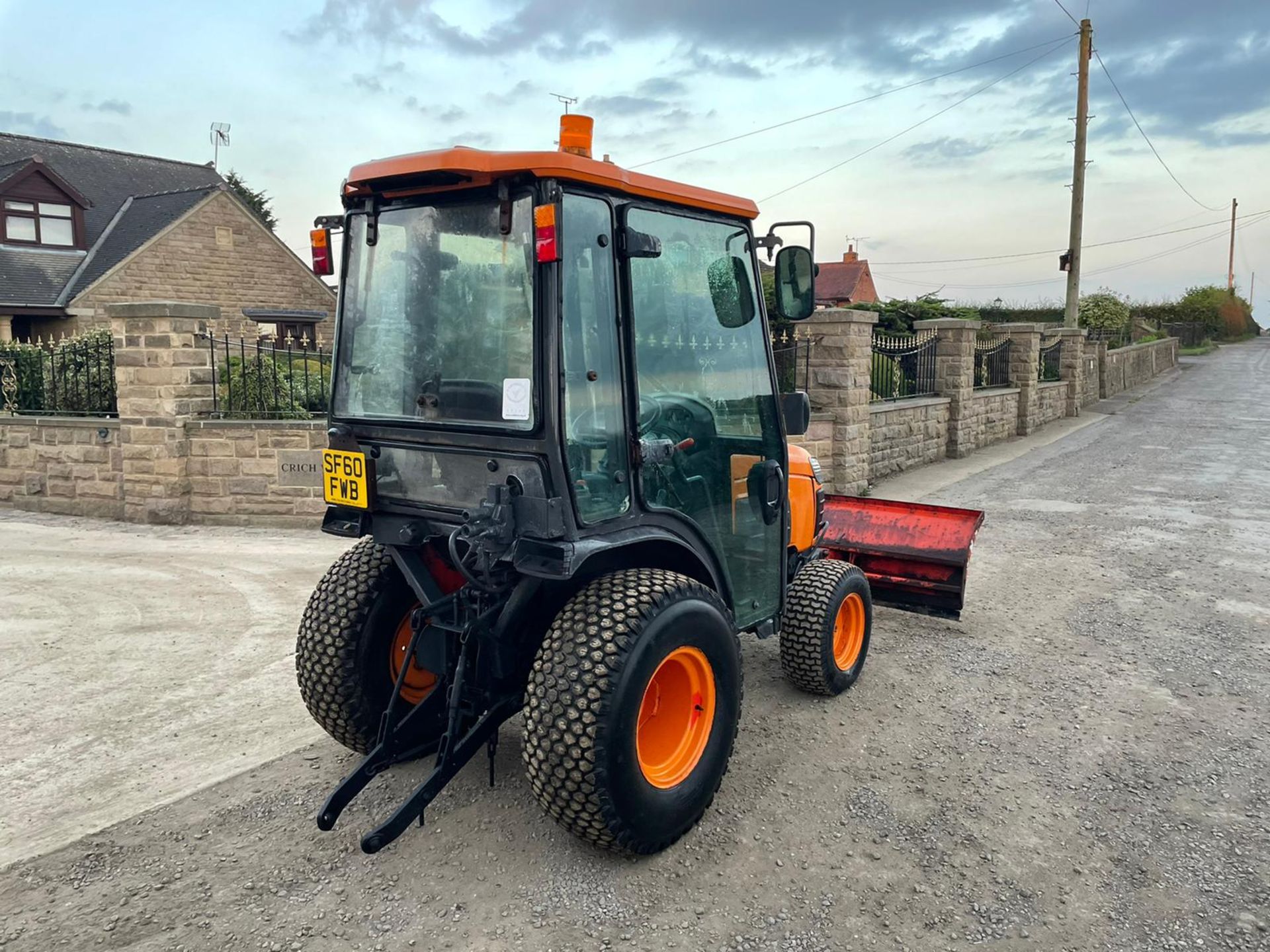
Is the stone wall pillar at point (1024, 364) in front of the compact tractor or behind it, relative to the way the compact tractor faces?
in front

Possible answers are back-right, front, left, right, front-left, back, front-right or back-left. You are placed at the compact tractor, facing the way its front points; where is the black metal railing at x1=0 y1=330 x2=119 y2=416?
left

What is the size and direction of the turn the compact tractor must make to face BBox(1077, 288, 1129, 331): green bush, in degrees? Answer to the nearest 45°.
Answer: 0° — it already faces it

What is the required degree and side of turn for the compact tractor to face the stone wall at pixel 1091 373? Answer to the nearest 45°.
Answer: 0° — it already faces it

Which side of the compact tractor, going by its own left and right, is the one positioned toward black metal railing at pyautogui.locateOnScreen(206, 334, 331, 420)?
left

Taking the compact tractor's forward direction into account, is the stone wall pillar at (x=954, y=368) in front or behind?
in front

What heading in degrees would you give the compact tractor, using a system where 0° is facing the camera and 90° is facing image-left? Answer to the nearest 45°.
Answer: approximately 225°

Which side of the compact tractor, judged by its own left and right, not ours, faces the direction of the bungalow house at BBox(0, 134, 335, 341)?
left
